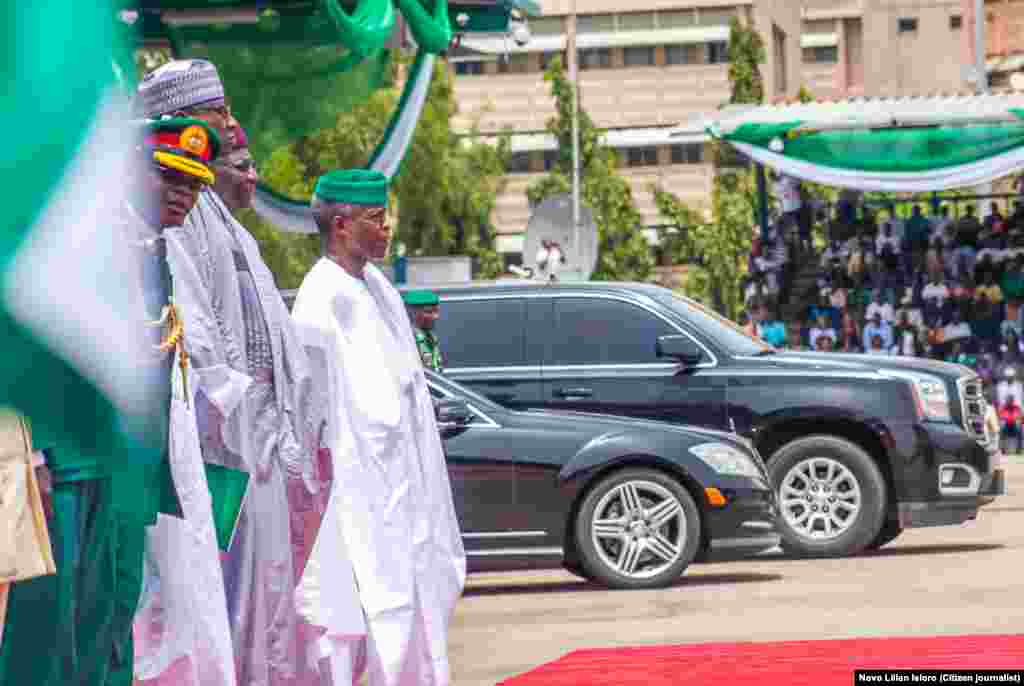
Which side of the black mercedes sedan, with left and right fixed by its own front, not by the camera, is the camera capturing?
right

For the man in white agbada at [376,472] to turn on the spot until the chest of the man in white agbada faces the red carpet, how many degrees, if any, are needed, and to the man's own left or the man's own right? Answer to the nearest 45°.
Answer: approximately 45° to the man's own left

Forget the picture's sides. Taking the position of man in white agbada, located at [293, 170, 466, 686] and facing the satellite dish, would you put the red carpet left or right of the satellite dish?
right

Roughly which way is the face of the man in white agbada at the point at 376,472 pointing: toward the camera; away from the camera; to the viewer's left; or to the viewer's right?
to the viewer's right

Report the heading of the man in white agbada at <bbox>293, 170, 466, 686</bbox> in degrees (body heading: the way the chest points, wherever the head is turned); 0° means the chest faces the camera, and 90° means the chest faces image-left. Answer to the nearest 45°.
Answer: approximately 270°

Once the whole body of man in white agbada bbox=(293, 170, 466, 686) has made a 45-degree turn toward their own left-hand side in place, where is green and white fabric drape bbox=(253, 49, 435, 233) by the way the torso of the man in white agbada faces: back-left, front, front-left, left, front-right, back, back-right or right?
front-left

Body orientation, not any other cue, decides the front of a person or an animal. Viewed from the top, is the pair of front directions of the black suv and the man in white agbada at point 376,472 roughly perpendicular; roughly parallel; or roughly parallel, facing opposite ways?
roughly parallel

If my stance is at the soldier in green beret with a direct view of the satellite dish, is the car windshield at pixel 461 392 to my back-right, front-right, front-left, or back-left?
back-right

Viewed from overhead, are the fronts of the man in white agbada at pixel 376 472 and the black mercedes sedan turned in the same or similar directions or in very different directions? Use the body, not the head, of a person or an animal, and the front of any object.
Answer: same or similar directions

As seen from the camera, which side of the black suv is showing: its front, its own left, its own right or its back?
right

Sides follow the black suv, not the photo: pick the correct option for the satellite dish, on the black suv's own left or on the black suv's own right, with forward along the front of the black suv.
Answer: on the black suv's own left

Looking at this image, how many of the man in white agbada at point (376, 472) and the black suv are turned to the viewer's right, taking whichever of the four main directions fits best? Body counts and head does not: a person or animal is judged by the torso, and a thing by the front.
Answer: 2

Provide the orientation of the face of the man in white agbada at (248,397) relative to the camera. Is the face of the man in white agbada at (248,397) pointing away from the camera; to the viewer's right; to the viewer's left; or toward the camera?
to the viewer's right
